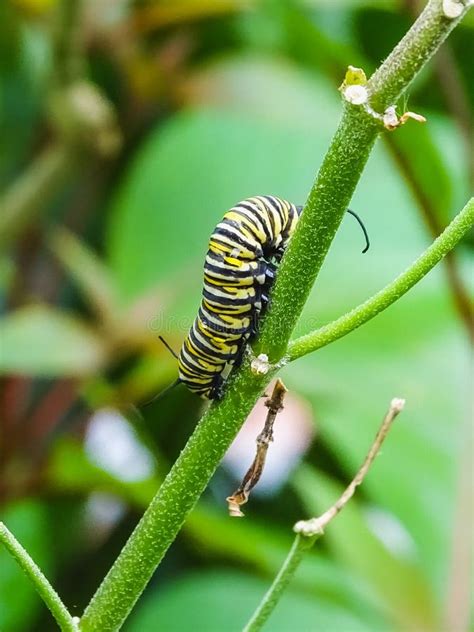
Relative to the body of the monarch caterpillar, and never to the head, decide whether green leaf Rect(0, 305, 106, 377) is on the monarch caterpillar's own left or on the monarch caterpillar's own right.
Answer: on the monarch caterpillar's own left

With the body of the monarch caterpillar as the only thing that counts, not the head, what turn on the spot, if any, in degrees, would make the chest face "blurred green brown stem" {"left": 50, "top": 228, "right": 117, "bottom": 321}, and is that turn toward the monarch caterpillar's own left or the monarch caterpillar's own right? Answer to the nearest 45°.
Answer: approximately 90° to the monarch caterpillar's own left

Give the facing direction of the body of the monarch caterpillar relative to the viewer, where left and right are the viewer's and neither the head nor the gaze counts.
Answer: facing to the right of the viewer

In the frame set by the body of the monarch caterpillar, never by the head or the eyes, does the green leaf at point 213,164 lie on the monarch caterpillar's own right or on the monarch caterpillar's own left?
on the monarch caterpillar's own left
